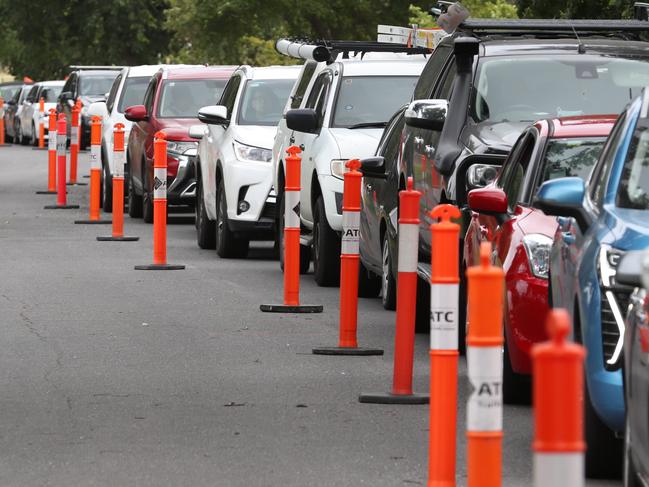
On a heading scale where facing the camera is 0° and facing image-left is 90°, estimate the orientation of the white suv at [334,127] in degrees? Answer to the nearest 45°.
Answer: approximately 0°

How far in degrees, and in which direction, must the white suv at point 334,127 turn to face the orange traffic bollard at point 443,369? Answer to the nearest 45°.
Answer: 0° — it already faces it

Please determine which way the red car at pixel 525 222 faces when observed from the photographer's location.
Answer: facing the viewer

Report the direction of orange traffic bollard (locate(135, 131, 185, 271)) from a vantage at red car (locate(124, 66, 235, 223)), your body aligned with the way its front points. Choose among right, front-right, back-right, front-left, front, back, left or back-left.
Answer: front

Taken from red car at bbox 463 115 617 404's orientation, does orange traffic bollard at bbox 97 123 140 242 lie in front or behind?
behind

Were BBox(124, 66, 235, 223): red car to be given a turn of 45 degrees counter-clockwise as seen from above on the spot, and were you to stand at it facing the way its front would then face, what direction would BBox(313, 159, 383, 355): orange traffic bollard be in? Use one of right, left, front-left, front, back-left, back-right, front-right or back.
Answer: front-right

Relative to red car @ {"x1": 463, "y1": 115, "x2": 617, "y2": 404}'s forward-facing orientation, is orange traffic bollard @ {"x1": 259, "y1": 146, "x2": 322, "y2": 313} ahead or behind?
behind

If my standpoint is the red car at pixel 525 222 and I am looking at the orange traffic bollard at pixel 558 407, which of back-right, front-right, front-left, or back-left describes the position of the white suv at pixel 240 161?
back-right

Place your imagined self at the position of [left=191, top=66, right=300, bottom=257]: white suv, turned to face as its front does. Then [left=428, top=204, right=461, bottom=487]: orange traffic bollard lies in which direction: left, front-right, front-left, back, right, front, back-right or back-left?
front

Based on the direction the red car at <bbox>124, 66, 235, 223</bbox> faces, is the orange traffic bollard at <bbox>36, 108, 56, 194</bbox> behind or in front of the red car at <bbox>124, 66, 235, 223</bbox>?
behind

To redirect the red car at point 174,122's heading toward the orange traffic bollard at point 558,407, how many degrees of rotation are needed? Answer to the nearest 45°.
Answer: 0° — it already faces it

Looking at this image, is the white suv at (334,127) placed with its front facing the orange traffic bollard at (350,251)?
yes

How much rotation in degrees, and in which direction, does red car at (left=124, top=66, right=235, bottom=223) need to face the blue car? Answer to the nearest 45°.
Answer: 0° — it already faces it

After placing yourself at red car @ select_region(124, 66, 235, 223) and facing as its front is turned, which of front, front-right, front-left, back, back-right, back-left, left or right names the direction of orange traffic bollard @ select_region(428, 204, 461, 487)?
front

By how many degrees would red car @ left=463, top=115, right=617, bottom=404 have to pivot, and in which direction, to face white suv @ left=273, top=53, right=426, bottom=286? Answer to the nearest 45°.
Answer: approximately 180°
